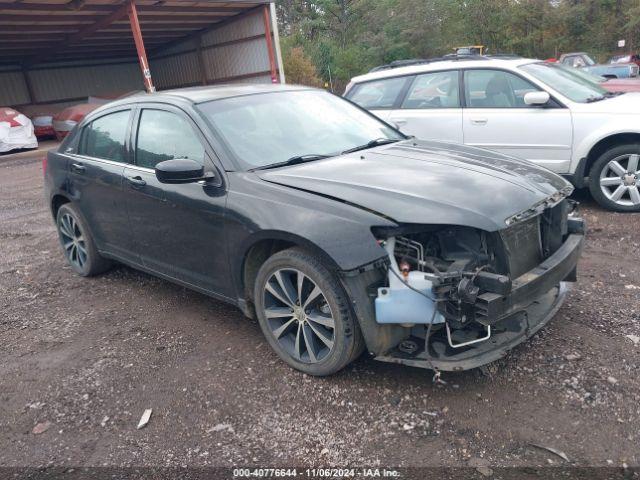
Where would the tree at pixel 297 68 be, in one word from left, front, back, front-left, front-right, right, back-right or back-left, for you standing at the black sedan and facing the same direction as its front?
back-left

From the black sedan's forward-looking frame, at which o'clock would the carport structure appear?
The carport structure is roughly at 7 o'clock from the black sedan.

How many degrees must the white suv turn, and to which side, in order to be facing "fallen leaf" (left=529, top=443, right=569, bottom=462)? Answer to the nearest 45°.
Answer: approximately 90° to its right

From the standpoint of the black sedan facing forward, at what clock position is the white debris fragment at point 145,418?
The white debris fragment is roughly at 4 o'clock from the black sedan.

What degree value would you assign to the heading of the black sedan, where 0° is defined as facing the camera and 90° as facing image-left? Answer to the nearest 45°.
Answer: approximately 315°

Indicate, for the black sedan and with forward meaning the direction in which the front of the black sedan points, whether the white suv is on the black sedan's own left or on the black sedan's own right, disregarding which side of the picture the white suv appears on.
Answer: on the black sedan's own left

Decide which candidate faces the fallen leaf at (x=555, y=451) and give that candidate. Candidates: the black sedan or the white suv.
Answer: the black sedan

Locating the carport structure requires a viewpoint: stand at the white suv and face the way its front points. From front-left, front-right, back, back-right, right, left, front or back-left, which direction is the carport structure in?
back-left

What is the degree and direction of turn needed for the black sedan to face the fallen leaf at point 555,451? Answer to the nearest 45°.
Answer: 0° — it already faces it

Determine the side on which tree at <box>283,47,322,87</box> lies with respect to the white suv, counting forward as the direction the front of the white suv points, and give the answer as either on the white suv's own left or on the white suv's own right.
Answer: on the white suv's own left

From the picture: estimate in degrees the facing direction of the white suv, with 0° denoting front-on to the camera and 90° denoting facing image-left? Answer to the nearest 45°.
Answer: approximately 270°
